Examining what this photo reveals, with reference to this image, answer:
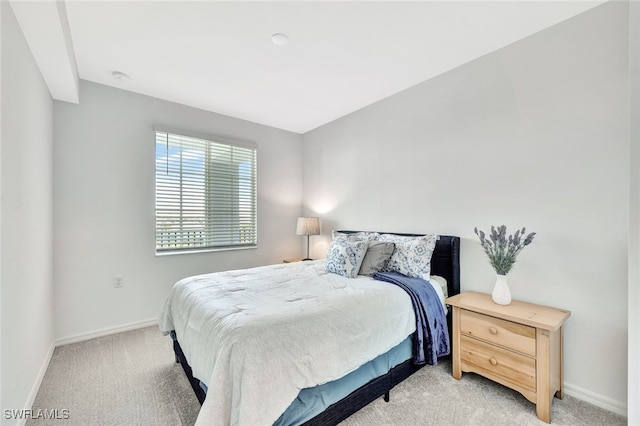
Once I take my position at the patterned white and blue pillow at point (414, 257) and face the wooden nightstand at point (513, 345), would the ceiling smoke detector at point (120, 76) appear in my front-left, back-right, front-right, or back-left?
back-right

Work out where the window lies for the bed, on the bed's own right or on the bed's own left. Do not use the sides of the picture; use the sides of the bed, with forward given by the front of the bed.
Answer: on the bed's own right

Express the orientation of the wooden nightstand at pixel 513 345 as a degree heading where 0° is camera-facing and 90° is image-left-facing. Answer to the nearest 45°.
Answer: approximately 45°
